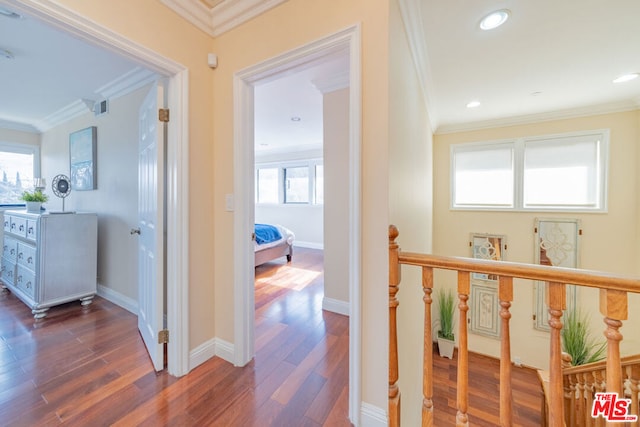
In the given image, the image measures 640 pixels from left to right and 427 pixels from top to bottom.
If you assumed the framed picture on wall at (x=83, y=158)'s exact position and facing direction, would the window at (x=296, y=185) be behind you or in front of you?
behind

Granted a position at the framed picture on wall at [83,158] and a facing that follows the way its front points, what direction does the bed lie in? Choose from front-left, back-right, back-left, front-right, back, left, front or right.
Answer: back-left

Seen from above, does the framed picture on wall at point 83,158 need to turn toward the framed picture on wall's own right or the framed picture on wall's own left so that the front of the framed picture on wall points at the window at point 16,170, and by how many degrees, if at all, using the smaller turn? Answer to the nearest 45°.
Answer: approximately 90° to the framed picture on wall's own right

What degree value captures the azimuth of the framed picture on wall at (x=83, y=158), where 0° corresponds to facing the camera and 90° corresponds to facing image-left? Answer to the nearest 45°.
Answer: approximately 45°
